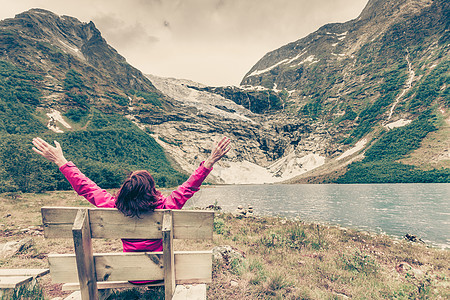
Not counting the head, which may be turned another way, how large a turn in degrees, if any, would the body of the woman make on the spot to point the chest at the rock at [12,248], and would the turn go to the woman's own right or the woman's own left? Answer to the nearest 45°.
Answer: approximately 45° to the woman's own left

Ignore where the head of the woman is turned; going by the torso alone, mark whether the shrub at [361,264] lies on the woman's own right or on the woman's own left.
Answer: on the woman's own right

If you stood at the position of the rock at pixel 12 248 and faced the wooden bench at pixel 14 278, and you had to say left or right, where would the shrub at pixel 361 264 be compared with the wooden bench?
left

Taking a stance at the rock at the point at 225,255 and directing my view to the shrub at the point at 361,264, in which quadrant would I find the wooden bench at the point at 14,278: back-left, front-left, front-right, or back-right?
back-right

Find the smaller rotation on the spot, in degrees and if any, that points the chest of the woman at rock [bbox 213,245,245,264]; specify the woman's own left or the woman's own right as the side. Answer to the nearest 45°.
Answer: approximately 45° to the woman's own right

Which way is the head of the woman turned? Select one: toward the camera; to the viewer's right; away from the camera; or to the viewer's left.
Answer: away from the camera

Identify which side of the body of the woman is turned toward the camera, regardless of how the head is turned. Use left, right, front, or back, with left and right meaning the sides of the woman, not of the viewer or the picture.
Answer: back
